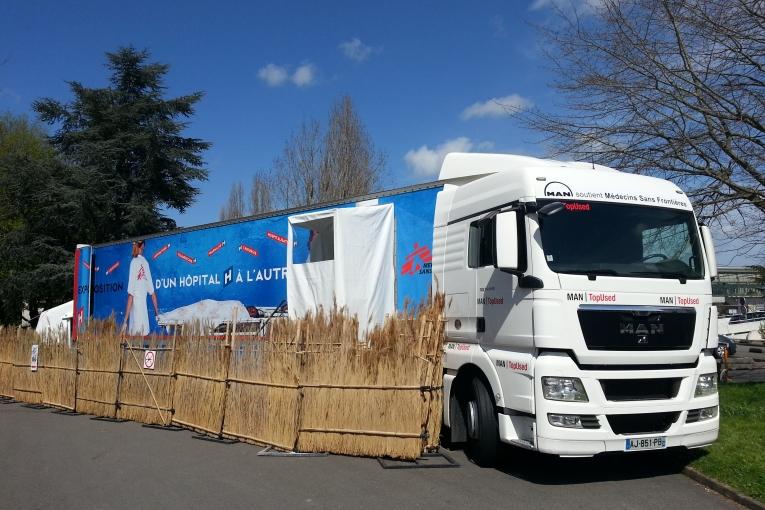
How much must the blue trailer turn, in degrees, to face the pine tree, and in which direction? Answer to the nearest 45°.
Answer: approximately 135° to its left

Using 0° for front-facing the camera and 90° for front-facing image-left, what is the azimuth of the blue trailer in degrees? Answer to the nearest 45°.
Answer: approximately 315°

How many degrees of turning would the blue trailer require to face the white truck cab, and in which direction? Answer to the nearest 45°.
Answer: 0° — it already faces it

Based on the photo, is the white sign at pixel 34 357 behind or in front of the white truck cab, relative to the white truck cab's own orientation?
behind

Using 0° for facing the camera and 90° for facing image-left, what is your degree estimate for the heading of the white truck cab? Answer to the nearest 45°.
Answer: approximately 315°

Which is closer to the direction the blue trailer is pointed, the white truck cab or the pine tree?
the white truck cab

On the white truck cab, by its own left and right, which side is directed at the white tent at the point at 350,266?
back

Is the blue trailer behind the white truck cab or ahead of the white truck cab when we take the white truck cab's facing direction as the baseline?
behind
